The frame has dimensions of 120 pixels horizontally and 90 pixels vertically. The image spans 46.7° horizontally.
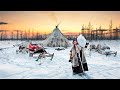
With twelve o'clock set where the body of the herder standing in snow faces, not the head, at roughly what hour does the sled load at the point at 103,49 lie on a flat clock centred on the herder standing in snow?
The sled load is roughly at 7 o'clock from the herder standing in snow.

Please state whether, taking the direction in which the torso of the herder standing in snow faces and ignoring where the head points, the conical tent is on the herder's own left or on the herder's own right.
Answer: on the herder's own right

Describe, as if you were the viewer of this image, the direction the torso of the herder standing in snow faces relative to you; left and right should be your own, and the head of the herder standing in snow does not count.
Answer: facing the viewer and to the left of the viewer
